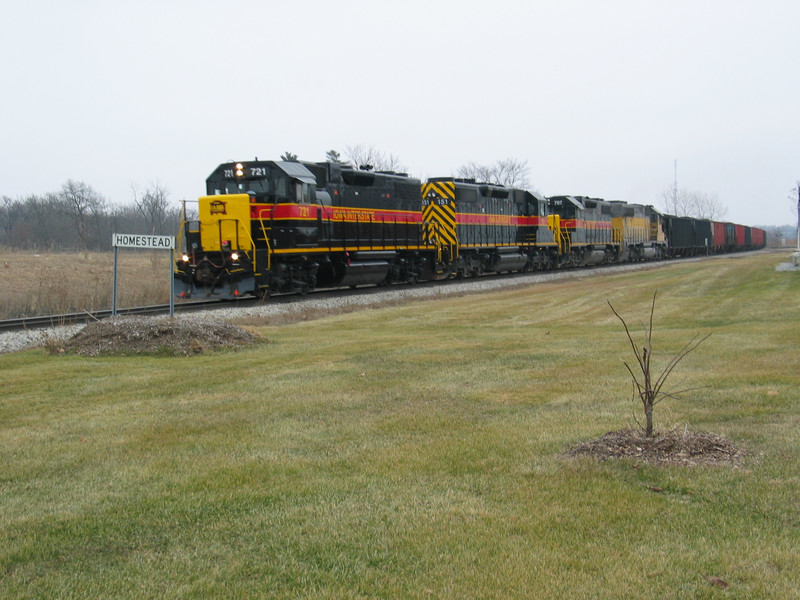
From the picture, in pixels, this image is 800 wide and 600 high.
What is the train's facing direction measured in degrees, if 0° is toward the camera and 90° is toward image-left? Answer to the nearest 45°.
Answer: approximately 45°
